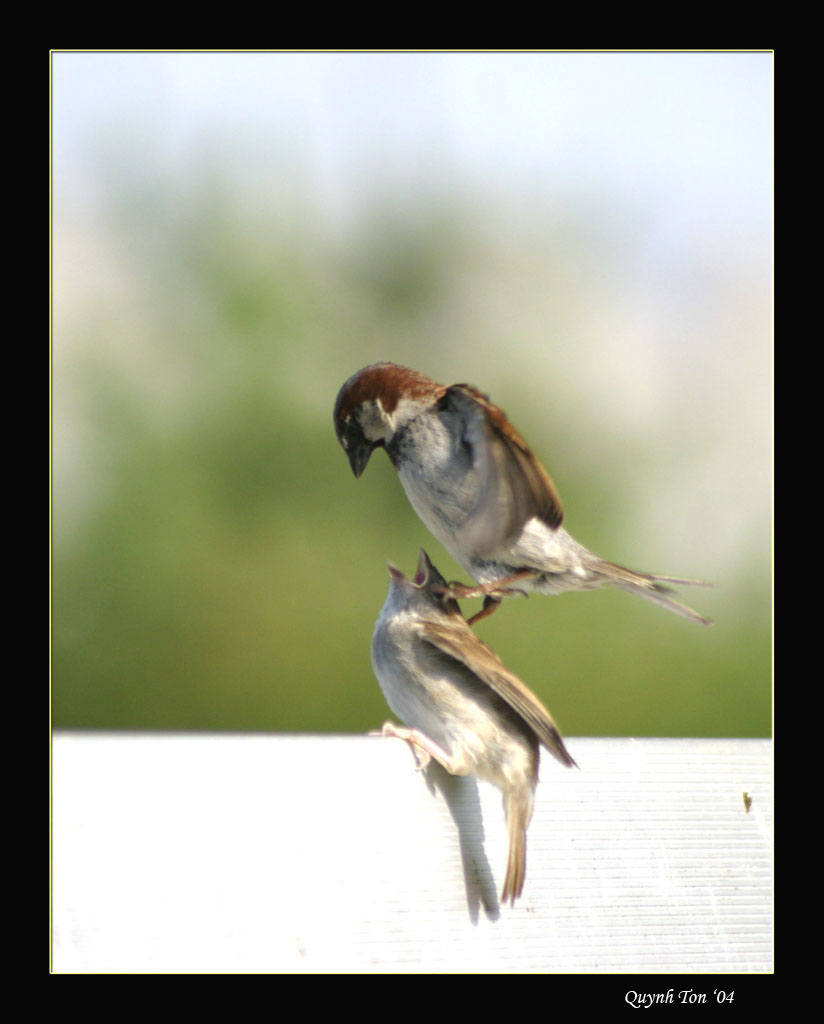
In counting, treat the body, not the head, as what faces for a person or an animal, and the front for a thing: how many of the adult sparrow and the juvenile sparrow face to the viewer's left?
2

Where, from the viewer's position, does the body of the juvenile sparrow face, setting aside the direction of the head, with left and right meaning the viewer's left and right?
facing to the left of the viewer

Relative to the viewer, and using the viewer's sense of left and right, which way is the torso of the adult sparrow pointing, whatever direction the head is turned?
facing to the left of the viewer

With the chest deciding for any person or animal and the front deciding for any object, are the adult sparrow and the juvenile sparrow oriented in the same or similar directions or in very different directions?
same or similar directions
